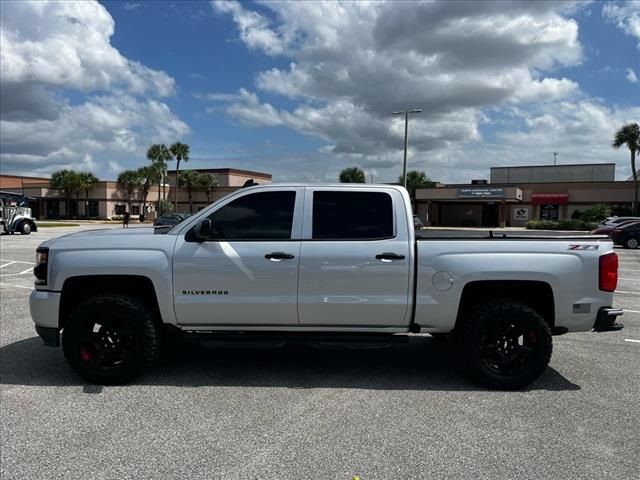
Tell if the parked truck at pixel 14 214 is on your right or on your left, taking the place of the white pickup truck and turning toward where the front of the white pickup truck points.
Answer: on your right

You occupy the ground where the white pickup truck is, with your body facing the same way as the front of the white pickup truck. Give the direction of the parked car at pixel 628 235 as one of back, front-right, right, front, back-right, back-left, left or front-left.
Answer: back-right

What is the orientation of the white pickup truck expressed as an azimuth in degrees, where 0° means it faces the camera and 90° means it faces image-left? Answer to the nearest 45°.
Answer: approximately 90°
